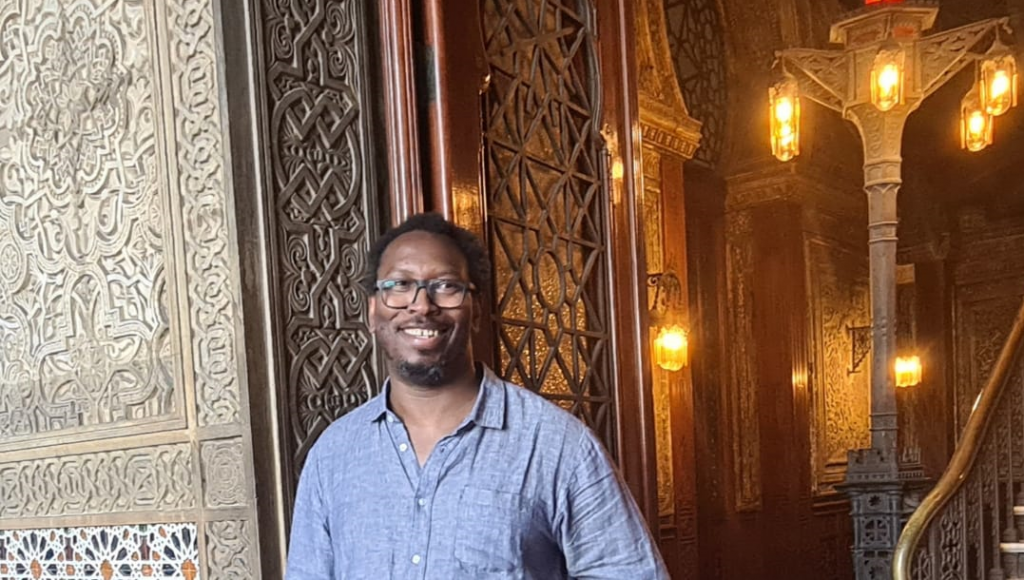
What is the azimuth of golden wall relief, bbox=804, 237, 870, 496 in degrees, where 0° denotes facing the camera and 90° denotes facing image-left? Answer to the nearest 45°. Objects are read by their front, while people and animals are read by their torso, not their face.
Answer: approximately 315°

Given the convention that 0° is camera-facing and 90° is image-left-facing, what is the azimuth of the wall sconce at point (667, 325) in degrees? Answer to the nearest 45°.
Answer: approximately 315°

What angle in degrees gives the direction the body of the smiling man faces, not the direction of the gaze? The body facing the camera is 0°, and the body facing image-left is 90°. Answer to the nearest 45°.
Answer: approximately 45°

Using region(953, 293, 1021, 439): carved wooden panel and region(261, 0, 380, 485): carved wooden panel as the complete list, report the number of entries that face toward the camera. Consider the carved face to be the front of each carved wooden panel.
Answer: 2

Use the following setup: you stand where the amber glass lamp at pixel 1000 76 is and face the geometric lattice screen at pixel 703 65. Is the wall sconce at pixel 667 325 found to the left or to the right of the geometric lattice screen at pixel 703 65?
left

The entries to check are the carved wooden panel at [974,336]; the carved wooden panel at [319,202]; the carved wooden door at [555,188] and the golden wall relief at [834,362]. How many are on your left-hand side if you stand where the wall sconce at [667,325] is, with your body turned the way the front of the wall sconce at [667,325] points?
2

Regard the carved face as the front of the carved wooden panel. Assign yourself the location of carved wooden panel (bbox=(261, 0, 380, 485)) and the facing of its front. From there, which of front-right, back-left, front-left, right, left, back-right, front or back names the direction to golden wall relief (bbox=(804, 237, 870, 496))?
back-left

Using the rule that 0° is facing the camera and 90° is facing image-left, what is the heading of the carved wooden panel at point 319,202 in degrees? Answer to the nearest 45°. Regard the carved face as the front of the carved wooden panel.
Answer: approximately 0°
